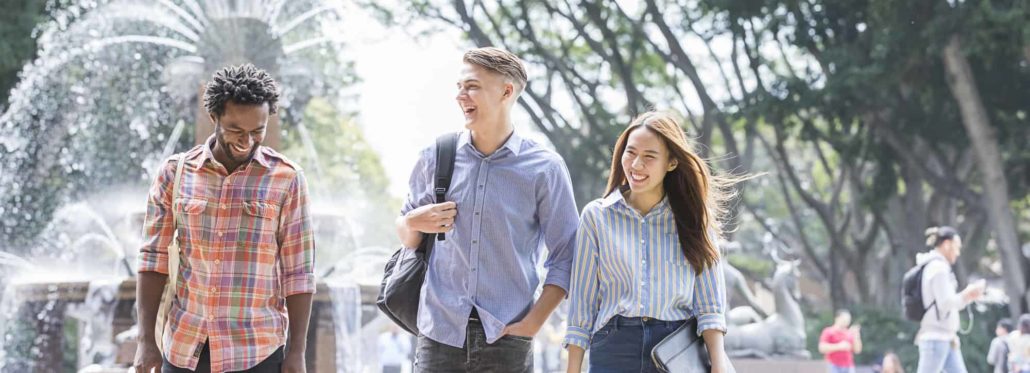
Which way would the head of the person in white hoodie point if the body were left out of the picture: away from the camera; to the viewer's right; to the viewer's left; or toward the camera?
to the viewer's right

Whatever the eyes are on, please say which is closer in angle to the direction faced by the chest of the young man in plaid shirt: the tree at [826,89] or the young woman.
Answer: the young woman

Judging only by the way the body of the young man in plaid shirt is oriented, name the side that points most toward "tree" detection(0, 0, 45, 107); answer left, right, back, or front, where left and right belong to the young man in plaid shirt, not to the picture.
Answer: back

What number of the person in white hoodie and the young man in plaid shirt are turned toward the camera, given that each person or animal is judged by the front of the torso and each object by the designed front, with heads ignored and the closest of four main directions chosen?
1

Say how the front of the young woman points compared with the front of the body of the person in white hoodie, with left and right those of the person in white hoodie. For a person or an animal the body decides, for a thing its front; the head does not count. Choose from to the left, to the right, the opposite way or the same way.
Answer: to the right

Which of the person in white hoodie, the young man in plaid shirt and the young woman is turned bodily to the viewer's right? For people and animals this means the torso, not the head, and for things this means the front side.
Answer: the person in white hoodie

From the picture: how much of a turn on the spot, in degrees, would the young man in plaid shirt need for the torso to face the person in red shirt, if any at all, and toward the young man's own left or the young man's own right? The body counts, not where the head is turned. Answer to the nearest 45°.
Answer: approximately 135° to the young man's own left

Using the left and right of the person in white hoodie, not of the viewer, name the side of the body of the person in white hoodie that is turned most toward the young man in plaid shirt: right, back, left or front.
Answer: right

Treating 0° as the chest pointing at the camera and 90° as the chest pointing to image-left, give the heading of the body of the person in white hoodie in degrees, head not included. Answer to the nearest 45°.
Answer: approximately 270°
